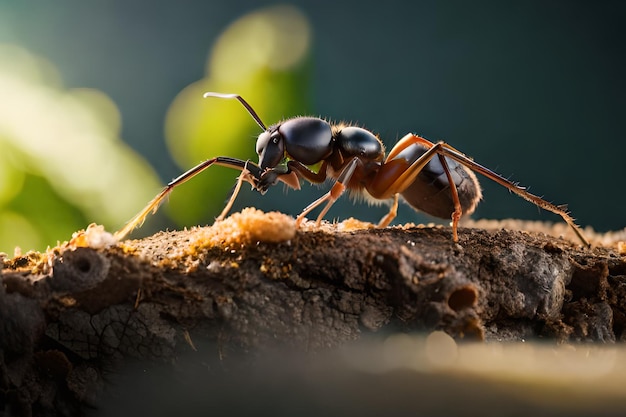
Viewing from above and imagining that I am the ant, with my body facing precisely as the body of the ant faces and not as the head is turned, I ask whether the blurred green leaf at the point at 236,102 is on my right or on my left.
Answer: on my right

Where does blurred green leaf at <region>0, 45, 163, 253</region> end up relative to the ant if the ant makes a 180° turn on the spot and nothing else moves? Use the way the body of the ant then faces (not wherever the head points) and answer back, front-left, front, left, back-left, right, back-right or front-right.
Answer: back-left

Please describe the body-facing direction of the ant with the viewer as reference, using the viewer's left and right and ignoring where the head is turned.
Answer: facing to the left of the viewer
